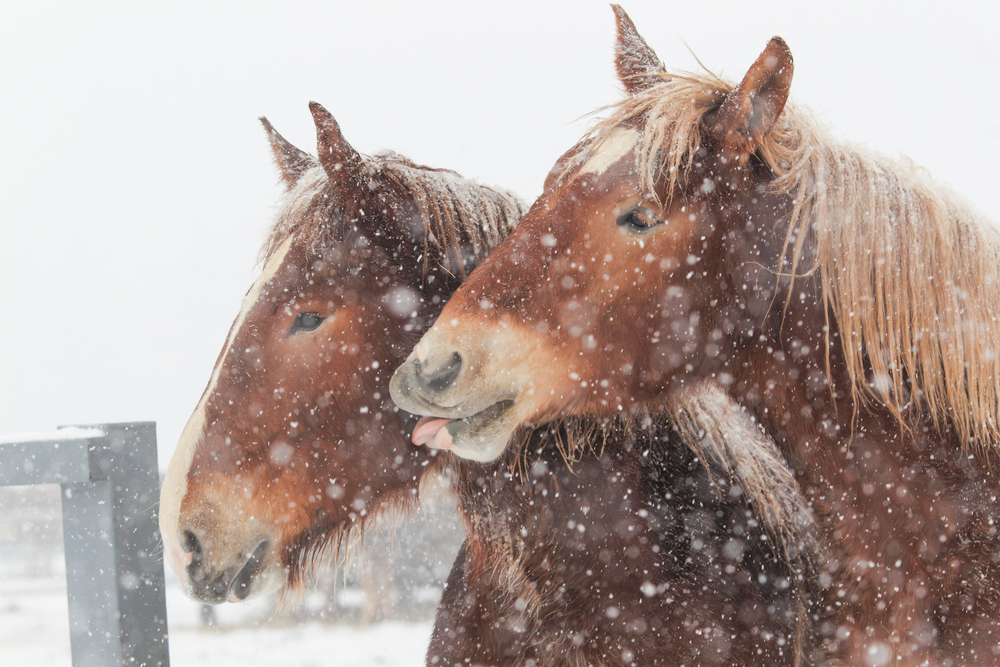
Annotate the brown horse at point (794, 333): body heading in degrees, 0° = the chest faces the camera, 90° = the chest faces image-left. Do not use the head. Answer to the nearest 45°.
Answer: approximately 90°

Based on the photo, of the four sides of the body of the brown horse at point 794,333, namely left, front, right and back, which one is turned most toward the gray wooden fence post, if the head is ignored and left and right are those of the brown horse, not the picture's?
front
